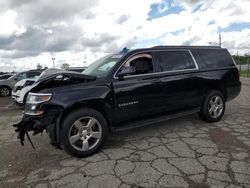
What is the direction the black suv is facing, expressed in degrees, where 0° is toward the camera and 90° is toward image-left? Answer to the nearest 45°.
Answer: approximately 45°

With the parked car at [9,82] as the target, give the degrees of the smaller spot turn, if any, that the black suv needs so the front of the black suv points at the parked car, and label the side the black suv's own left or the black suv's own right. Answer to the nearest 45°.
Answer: approximately 90° to the black suv's own right
